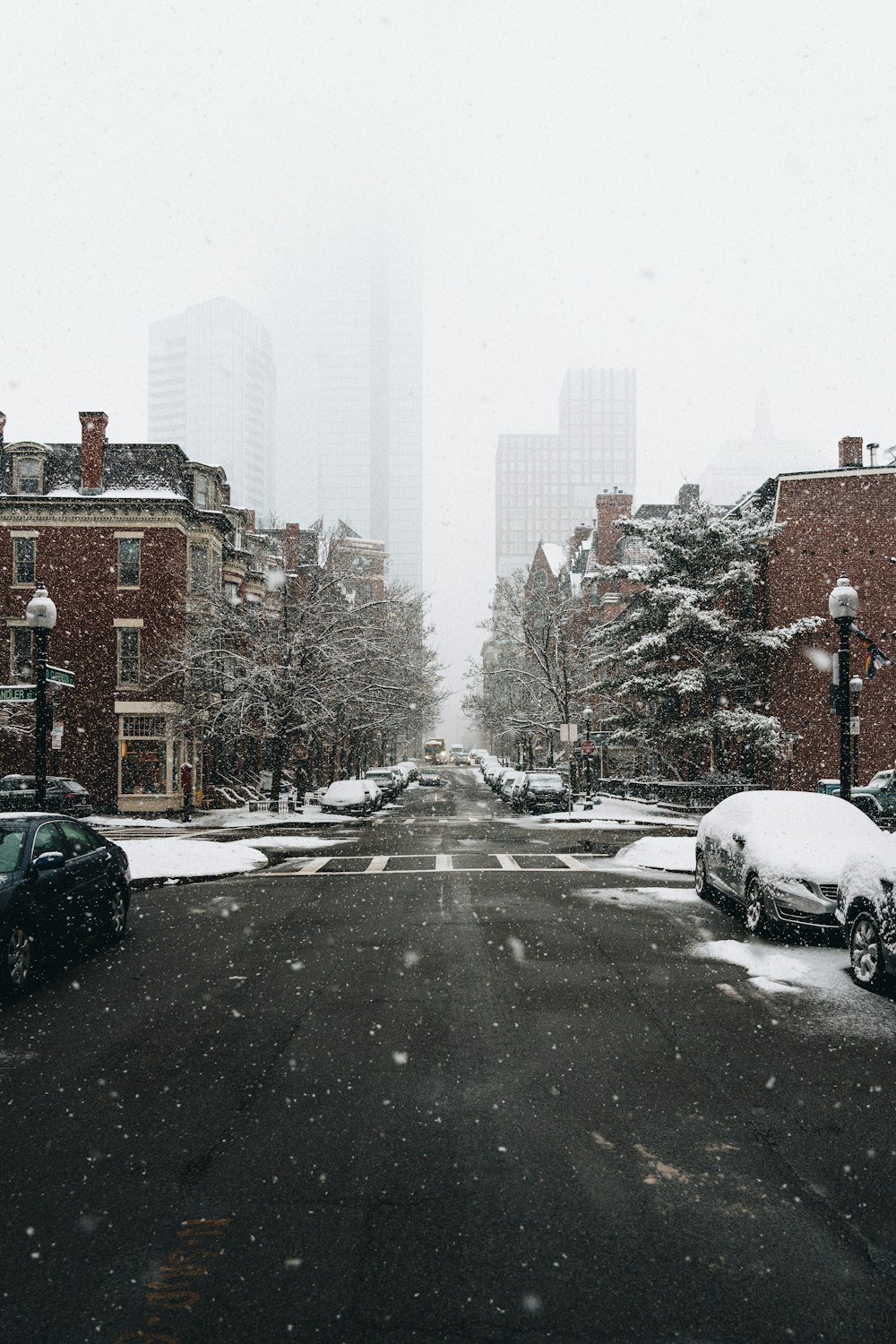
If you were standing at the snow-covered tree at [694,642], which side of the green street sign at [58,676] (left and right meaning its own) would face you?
left

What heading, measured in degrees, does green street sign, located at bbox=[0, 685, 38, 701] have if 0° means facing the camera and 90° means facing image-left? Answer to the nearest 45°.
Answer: approximately 0°

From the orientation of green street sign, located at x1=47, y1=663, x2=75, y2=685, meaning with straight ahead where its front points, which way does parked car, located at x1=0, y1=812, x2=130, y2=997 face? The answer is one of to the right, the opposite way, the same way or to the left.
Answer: to the right

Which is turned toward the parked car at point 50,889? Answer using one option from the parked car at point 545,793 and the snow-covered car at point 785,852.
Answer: the parked car at point 545,793

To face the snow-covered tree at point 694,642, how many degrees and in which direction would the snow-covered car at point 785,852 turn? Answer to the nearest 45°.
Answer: approximately 135° to its left

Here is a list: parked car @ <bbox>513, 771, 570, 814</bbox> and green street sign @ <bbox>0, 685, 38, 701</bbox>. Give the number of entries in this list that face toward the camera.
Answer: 2

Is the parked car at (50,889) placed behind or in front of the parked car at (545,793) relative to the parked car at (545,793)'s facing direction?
in front

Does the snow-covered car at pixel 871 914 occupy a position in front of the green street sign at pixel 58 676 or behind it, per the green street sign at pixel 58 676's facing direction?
in front

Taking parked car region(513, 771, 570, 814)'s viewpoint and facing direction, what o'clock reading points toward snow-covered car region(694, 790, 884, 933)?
The snow-covered car is roughly at 12 o'clock from the parked car.

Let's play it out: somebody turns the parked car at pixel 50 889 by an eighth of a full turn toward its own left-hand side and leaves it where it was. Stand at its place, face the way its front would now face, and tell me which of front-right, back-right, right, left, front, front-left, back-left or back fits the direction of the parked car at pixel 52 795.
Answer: back
